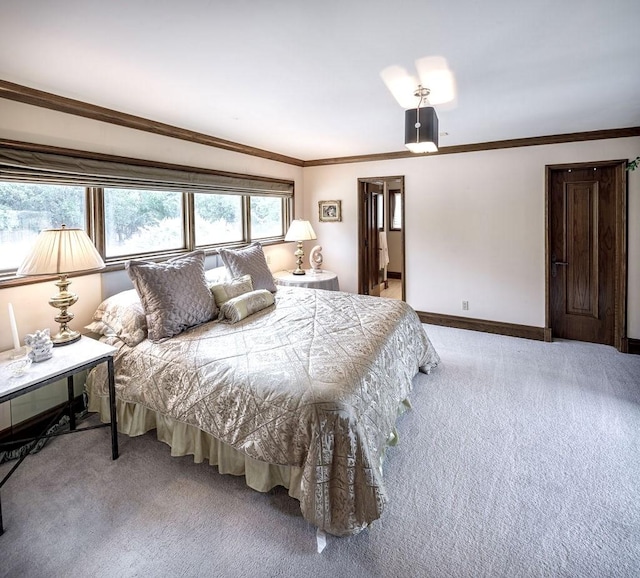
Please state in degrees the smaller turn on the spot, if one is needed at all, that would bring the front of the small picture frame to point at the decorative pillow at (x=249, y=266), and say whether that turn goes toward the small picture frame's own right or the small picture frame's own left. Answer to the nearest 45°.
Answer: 0° — it already faces it

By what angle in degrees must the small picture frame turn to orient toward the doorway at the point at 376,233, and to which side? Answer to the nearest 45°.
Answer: approximately 135° to its left

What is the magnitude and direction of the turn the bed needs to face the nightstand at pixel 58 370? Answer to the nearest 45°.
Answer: approximately 135° to its right

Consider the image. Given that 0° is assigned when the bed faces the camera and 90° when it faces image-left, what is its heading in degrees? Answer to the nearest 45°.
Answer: approximately 315°
